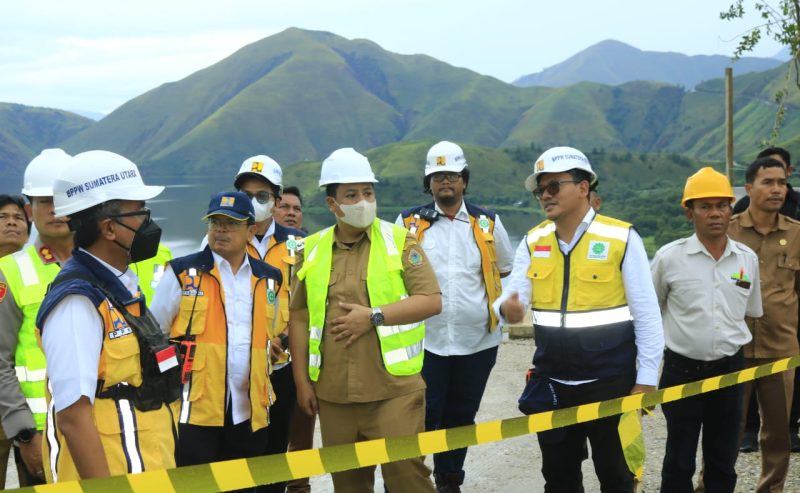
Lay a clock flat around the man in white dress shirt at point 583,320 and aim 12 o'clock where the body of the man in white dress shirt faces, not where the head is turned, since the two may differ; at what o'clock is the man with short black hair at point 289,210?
The man with short black hair is roughly at 3 o'clock from the man in white dress shirt.

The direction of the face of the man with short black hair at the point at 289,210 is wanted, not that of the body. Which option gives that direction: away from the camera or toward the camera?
toward the camera

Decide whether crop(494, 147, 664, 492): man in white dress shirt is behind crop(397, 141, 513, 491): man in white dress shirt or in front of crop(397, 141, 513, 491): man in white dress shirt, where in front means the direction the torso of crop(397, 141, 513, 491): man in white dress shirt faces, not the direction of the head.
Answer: in front

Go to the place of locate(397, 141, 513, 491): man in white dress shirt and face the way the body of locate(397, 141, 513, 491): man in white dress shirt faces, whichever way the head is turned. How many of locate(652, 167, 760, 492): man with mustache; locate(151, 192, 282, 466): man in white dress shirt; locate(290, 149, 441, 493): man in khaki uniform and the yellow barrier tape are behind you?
0

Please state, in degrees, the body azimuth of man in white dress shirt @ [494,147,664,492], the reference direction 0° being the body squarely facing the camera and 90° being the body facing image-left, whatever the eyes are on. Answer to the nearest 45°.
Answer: approximately 45°

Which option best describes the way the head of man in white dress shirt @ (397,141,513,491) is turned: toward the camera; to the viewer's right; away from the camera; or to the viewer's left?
toward the camera

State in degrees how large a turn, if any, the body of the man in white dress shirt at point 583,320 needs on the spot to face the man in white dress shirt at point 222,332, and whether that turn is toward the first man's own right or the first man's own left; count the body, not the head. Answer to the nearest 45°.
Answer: approximately 45° to the first man's own right

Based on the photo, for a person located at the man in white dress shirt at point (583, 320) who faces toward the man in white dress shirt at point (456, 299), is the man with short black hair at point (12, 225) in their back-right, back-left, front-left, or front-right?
front-left

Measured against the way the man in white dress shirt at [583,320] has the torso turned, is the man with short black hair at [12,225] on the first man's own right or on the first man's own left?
on the first man's own right

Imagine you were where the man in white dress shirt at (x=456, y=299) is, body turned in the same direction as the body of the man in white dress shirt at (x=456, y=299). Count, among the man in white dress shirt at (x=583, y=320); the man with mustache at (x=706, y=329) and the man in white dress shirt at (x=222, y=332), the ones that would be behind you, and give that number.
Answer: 0

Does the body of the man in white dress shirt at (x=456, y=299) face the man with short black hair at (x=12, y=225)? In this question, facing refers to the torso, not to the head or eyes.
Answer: no

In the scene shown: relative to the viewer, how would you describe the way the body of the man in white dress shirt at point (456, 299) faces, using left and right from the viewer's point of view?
facing the viewer

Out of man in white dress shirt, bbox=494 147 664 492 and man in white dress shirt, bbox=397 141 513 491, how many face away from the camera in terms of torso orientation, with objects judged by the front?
0

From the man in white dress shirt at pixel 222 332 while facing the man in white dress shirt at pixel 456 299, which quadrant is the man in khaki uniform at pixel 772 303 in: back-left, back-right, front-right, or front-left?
front-right

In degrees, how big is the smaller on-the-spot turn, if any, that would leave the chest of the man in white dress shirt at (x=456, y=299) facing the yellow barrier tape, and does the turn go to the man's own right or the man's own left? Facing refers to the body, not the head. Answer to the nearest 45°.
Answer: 0° — they already face it
